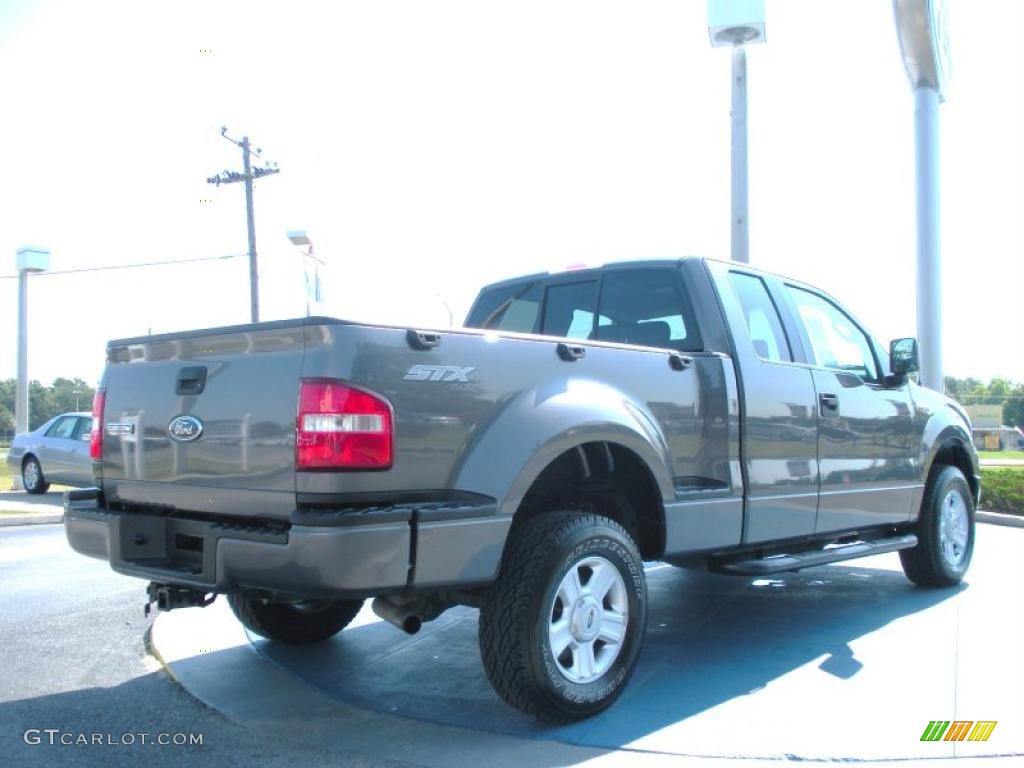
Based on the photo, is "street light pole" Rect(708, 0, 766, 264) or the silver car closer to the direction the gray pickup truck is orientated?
the street light pole

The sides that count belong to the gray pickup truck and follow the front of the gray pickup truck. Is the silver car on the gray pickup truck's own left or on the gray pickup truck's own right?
on the gray pickup truck's own left

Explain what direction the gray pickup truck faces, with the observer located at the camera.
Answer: facing away from the viewer and to the right of the viewer

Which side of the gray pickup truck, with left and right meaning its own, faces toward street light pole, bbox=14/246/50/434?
left

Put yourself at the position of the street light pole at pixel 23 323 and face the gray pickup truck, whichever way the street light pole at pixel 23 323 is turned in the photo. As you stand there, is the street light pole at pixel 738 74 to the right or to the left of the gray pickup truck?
left

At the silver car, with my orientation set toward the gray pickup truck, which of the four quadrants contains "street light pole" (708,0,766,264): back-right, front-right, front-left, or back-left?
front-left

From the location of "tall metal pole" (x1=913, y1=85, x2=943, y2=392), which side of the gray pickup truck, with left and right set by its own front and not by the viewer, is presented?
front

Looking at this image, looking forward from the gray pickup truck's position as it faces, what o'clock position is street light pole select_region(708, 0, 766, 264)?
The street light pole is roughly at 11 o'clock from the gray pickup truck.

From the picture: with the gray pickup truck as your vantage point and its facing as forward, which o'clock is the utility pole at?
The utility pole is roughly at 10 o'clock from the gray pickup truck.

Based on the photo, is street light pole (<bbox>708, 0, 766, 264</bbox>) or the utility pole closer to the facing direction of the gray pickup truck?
the street light pole
